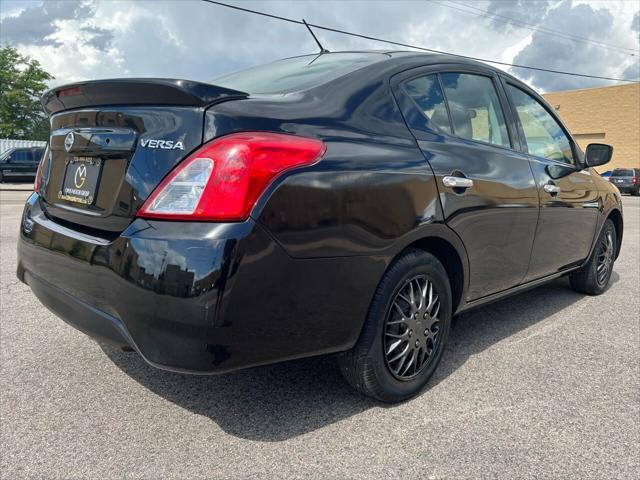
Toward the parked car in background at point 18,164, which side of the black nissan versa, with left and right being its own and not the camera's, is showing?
left

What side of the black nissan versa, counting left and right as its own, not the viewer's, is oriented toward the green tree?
left

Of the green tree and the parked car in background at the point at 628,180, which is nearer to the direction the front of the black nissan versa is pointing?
the parked car in background

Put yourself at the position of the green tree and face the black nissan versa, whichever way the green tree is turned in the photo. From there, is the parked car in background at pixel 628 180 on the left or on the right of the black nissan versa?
left

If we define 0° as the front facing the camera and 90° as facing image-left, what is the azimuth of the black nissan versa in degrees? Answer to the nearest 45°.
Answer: approximately 225°

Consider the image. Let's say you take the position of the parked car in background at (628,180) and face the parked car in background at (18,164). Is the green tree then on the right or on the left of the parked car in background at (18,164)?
right
